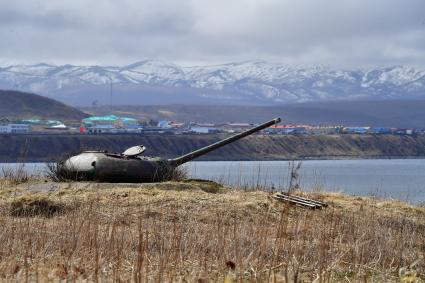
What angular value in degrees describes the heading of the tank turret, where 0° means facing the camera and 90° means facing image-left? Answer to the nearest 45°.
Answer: approximately 270°

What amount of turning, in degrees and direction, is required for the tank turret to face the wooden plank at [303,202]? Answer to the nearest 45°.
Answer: approximately 45° to its right

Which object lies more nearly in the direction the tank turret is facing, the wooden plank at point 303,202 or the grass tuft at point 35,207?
the wooden plank
